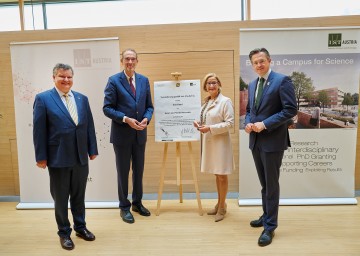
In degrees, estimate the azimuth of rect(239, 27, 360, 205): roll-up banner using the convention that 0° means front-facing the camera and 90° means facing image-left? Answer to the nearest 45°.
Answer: approximately 0°

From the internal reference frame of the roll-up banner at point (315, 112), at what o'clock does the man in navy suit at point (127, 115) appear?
The man in navy suit is roughly at 2 o'clock from the roll-up banner.

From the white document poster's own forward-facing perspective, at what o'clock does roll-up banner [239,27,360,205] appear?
The roll-up banner is roughly at 9 o'clock from the white document poster.

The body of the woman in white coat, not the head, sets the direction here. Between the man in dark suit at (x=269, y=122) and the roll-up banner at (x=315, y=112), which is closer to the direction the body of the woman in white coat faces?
the man in dark suit

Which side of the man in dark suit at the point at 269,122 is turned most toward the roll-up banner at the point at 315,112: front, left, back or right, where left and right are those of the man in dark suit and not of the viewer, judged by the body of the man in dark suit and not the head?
back

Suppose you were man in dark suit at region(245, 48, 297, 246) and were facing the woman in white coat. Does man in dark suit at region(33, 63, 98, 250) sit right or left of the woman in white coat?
left

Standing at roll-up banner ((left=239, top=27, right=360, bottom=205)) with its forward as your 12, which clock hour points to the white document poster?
The white document poster is roughly at 2 o'clock from the roll-up banner.

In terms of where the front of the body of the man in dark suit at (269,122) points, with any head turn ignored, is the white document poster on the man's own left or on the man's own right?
on the man's own right

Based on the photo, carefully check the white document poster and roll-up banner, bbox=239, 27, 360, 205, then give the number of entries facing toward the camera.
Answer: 2

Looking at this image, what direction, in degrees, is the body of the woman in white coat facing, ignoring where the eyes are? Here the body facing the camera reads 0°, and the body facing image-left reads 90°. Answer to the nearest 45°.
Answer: approximately 45°
